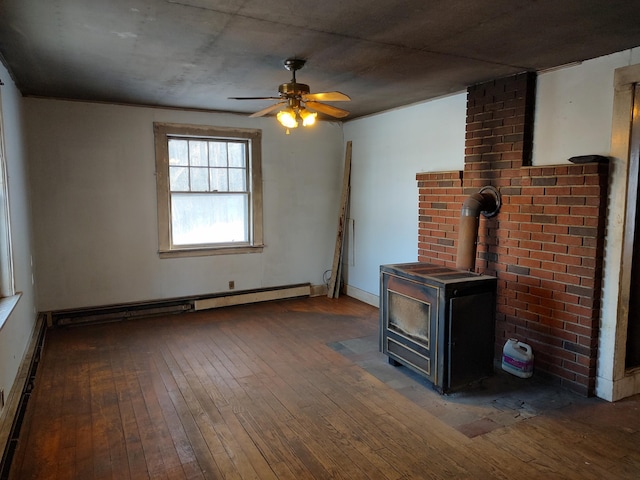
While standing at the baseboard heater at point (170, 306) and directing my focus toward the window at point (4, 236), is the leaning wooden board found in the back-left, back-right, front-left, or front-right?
back-left

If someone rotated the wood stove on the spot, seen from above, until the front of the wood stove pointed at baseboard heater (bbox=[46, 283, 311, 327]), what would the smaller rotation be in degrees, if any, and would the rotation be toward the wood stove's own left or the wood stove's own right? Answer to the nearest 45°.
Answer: approximately 45° to the wood stove's own right

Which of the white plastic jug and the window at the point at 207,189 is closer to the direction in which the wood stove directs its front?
the window

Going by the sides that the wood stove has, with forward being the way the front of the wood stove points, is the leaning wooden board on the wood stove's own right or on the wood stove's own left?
on the wood stove's own right

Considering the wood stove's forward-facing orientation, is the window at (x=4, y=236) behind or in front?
in front

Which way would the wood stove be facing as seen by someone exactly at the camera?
facing the viewer and to the left of the viewer

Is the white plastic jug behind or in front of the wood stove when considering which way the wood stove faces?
behind
